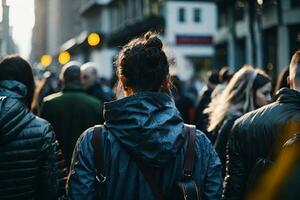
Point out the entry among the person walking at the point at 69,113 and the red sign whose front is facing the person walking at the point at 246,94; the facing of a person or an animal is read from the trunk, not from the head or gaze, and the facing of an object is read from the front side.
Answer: the red sign

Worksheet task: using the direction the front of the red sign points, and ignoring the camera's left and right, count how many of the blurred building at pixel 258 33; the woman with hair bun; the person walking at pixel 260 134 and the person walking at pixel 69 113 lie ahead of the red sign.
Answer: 4

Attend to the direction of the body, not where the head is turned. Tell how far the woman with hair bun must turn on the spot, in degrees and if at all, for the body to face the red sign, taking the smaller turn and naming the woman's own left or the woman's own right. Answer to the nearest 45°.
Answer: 0° — they already face it

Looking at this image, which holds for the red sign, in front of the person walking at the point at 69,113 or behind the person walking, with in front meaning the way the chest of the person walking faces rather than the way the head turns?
in front

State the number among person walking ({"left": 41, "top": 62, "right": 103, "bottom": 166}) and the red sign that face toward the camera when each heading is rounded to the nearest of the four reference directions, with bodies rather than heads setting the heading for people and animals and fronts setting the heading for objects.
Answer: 1

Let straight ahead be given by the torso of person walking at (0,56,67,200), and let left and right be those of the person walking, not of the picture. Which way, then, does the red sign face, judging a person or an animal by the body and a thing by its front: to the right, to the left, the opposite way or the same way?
the opposite way

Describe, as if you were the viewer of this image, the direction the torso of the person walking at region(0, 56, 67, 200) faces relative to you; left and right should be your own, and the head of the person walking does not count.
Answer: facing away from the viewer

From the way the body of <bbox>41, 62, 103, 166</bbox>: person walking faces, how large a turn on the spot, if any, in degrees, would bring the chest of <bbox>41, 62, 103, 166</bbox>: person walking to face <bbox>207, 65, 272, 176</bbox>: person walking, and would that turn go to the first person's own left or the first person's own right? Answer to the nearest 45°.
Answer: approximately 135° to the first person's own right

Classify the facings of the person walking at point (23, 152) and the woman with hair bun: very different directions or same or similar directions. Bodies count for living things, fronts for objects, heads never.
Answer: same or similar directions

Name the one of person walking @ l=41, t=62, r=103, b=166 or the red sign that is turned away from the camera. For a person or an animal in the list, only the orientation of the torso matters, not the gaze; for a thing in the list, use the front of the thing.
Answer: the person walking

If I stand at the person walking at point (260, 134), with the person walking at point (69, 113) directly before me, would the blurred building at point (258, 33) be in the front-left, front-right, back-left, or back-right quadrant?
front-right

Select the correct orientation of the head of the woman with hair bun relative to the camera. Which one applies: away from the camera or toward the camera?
away from the camera

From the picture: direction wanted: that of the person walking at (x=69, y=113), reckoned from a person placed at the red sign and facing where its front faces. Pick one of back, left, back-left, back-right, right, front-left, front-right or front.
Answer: front

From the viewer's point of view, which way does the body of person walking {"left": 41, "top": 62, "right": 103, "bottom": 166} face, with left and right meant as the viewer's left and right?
facing away from the viewer

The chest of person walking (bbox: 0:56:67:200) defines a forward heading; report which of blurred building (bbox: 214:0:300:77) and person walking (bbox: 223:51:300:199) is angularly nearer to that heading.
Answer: the blurred building

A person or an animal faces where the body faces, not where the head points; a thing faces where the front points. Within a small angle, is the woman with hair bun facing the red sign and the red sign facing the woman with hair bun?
yes

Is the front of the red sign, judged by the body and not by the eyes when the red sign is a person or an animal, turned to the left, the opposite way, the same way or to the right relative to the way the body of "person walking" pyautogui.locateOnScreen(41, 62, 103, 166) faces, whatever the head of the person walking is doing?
the opposite way

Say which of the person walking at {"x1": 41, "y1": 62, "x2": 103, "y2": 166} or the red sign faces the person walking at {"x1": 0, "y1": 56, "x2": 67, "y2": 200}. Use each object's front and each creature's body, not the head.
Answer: the red sign

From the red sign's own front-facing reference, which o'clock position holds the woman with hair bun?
The woman with hair bun is roughly at 12 o'clock from the red sign.
